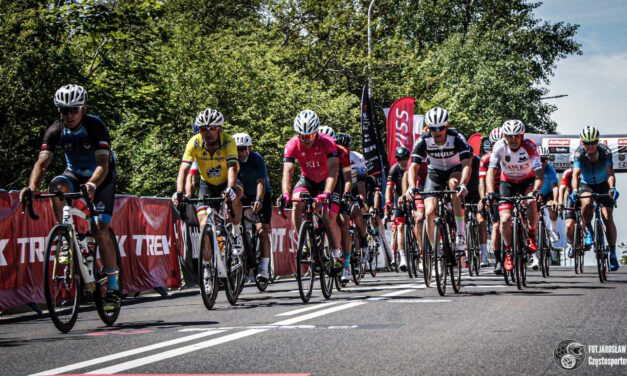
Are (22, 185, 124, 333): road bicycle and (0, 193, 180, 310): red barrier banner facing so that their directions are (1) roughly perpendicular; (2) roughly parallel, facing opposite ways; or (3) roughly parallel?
roughly perpendicular

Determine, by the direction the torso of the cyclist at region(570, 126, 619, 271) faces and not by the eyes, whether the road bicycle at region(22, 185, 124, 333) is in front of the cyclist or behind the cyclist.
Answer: in front

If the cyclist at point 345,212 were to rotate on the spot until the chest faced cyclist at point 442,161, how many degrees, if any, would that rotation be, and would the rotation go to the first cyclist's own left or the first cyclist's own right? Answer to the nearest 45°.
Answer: approximately 90° to the first cyclist's own left

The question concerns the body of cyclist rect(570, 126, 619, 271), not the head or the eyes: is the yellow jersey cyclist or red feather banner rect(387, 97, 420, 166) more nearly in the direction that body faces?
the yellow jersey cyclist

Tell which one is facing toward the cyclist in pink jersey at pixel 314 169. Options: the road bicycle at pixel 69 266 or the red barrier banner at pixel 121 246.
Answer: the red barrier banner

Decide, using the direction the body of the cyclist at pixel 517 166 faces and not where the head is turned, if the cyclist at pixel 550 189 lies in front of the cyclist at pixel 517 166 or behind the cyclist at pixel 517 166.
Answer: behind

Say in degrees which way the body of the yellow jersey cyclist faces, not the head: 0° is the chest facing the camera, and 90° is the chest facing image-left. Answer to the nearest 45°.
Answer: approximately 0°

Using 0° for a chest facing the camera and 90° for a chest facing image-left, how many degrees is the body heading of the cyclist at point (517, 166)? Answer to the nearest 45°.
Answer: approximately 0°

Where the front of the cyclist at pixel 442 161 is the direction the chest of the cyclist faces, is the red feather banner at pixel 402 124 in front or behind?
behind

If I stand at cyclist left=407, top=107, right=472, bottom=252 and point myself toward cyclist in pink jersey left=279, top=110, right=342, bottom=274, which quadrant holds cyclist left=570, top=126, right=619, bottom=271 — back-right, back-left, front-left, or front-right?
back-right

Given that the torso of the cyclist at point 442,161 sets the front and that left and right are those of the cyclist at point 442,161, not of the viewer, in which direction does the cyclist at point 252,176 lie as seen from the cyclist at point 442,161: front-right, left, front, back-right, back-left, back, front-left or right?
right
